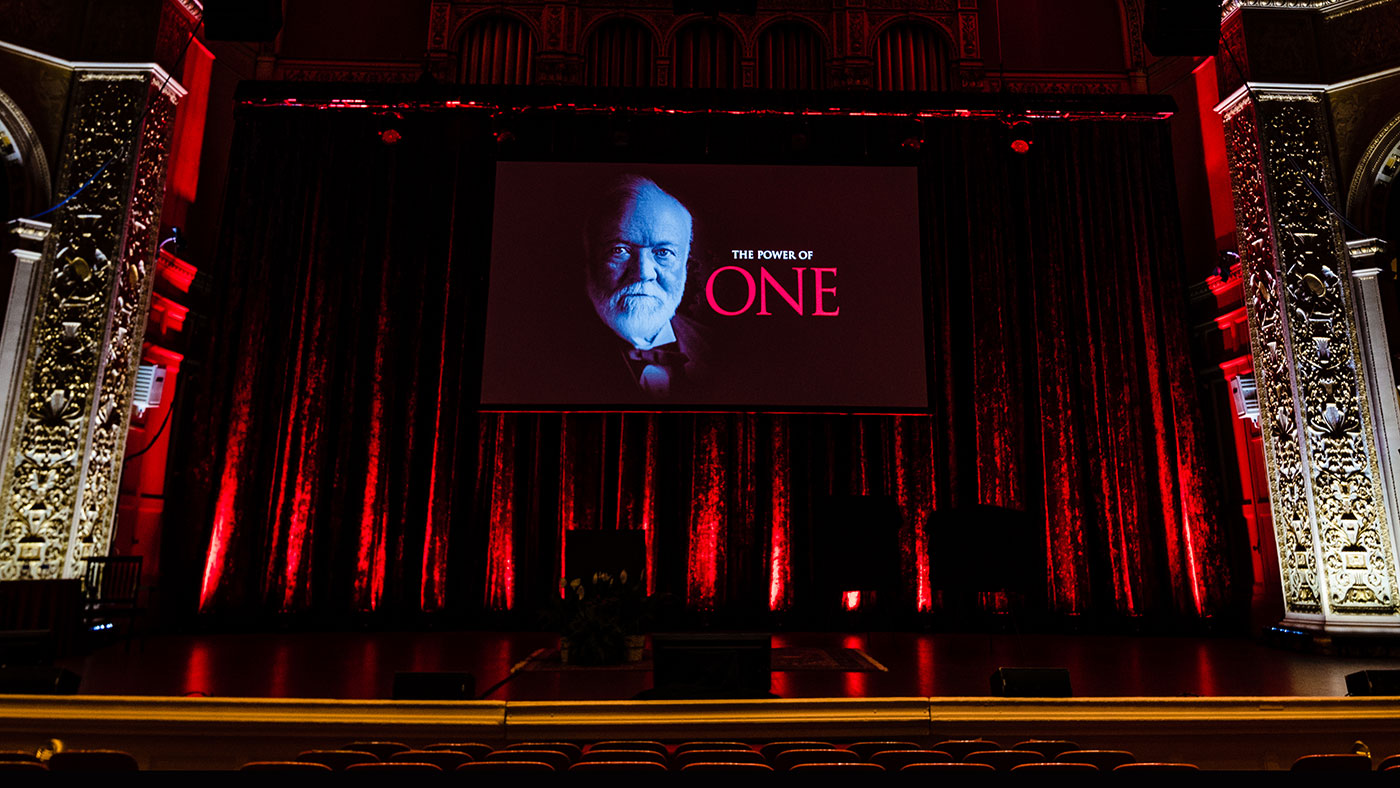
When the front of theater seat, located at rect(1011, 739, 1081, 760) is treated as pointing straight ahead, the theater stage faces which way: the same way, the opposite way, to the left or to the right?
the opposite way

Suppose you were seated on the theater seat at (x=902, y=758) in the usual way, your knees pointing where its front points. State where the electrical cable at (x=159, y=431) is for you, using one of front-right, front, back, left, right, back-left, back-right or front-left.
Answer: front-left

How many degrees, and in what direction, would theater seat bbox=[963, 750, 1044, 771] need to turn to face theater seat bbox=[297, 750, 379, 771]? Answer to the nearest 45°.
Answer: approximately 90° to its left

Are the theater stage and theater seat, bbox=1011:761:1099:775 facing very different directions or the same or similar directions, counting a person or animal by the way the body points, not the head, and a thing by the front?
very different directions

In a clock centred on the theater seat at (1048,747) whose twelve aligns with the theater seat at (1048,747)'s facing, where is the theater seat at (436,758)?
the theater seat at (436,758) is roughly at 8 o'clock from the theater seat at (1048,747).

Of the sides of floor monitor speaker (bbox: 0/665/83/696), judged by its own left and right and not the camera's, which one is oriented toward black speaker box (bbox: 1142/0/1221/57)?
right

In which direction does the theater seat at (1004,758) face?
away from the camera

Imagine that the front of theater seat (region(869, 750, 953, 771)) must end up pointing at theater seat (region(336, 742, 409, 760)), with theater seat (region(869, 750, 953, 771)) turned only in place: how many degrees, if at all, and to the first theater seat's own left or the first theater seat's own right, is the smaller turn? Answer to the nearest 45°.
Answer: approximately 90° to the first theater seat's own left

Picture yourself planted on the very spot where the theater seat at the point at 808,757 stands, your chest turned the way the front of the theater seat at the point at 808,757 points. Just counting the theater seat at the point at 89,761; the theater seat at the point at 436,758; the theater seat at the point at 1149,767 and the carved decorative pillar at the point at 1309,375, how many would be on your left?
2

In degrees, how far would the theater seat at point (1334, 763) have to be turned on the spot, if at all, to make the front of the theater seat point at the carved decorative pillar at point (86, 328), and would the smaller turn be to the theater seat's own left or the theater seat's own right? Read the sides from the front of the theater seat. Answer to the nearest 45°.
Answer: approximately 90° to the theater seat's own left

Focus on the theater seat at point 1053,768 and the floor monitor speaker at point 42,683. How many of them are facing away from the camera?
2

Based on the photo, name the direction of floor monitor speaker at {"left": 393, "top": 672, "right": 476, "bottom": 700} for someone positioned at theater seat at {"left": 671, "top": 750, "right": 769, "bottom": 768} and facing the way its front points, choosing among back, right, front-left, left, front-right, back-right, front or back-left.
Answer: front-left

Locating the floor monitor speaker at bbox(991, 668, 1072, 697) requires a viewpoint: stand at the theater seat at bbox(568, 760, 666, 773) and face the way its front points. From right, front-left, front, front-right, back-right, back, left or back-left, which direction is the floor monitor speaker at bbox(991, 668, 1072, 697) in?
front-right

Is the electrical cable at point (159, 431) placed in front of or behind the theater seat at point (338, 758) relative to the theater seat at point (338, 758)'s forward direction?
in front

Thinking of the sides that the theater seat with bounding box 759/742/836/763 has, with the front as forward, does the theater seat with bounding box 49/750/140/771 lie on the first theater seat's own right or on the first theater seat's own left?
on the first theater seat's own left

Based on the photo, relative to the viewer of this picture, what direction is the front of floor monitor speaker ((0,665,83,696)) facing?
facing away from the viewer

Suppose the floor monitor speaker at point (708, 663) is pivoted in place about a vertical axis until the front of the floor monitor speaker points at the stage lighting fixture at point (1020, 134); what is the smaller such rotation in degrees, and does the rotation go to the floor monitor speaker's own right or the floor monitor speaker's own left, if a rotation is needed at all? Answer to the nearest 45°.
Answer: approximately 45° to the floor monitor speaker's own right

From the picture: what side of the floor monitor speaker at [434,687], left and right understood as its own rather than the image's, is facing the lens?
back

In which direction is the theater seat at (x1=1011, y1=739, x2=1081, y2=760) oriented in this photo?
away from the camera

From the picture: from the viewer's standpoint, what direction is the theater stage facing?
toward the camera

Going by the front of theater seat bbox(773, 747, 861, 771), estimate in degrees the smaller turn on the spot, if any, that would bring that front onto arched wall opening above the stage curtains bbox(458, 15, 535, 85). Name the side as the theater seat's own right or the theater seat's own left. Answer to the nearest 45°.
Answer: approximately 45° to the theater seat's own left

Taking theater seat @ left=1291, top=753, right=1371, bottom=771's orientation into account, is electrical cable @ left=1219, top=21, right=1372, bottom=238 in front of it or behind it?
in front
